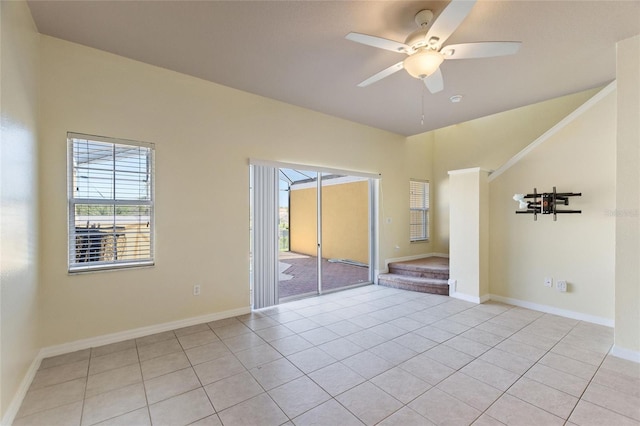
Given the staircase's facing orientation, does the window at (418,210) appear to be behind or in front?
behind

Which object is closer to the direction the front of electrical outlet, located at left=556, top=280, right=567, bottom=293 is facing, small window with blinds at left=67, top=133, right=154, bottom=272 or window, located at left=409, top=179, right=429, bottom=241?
the small window with blinds

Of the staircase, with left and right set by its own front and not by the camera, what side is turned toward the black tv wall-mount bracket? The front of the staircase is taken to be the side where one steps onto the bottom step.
left

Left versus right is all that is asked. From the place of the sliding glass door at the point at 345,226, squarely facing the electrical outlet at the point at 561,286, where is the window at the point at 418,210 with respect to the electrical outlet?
left

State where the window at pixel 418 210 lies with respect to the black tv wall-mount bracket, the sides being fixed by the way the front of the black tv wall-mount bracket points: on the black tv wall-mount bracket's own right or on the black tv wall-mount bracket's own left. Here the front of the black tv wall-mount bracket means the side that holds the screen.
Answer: on the black tv wall-mount bracket's own right

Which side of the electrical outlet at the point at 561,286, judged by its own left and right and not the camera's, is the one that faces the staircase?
right

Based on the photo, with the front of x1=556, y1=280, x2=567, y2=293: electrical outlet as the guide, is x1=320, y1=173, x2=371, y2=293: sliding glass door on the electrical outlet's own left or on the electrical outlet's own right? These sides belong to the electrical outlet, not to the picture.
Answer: on the electrical outlet's own right

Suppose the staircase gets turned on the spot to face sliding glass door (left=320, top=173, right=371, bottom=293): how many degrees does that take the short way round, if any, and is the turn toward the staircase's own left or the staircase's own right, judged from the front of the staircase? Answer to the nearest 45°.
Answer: approximately 90° to the staircase's own right
